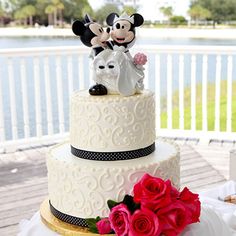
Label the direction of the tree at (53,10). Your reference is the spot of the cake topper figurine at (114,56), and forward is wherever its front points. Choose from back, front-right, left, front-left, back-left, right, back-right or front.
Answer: back

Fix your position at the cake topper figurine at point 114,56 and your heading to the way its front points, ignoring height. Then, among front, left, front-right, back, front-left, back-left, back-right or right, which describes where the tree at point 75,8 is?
back

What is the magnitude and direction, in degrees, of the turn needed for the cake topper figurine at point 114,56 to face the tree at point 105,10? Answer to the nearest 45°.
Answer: approximately 180°

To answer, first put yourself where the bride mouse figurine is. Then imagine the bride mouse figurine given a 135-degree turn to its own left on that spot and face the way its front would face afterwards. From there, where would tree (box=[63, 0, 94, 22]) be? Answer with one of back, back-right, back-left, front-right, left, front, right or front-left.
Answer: left

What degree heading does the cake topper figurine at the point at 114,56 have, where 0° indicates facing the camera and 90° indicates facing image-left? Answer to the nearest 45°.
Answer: approximately 0°

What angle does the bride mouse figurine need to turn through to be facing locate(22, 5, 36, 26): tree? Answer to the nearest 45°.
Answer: approximately 135° to its right

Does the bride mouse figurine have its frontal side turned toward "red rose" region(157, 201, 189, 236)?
no

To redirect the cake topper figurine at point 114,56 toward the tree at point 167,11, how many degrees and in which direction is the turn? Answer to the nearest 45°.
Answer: approximately 180°
